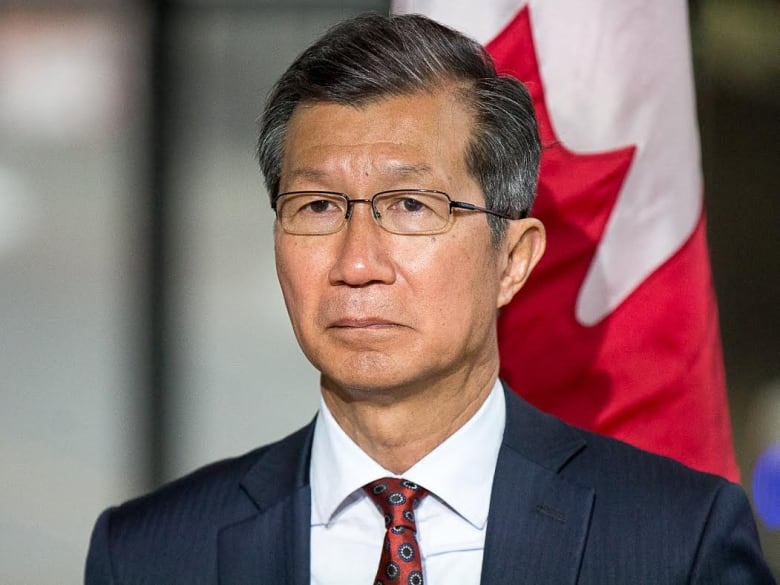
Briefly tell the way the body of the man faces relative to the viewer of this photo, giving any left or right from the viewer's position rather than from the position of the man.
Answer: facing the viewer
